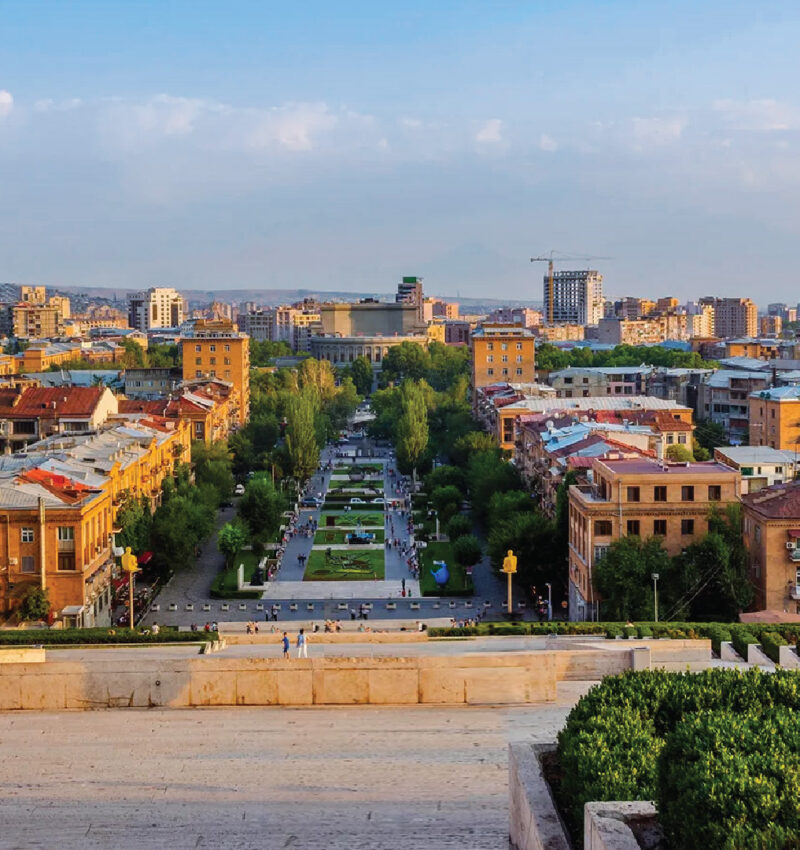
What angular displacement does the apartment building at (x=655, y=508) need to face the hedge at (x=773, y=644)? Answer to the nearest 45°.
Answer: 0° — it already faces it

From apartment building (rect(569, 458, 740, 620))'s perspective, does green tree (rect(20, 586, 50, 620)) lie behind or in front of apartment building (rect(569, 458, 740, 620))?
in front

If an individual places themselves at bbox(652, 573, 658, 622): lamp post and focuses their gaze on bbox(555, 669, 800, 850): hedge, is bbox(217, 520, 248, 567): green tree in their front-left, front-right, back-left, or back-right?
back-right
